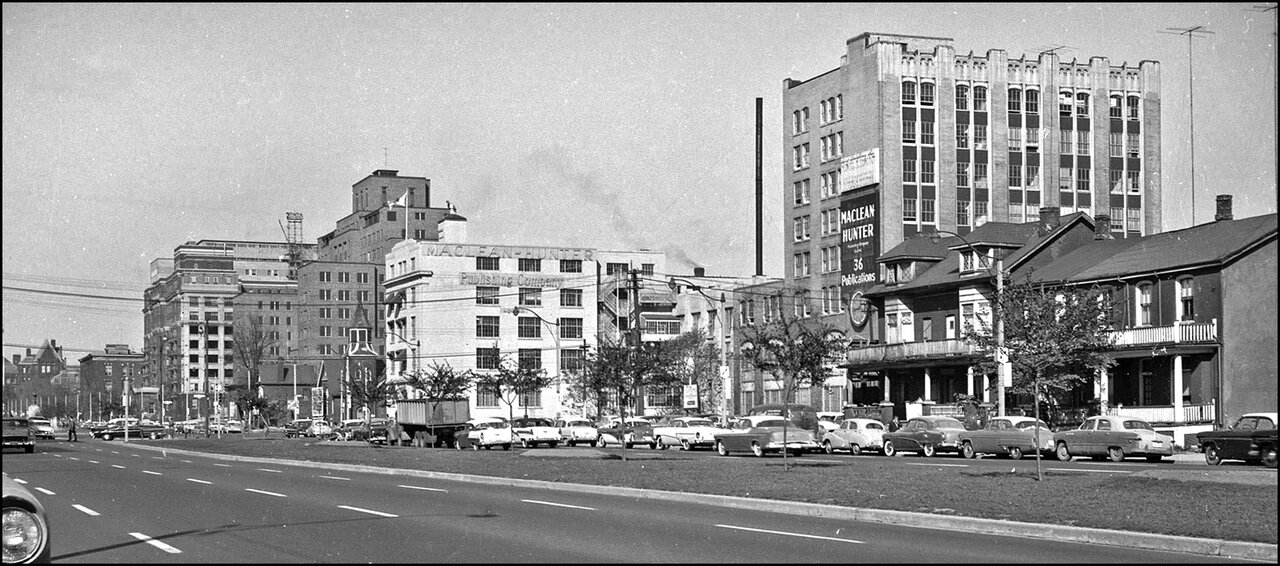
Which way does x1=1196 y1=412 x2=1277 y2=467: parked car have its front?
to the viewer's left

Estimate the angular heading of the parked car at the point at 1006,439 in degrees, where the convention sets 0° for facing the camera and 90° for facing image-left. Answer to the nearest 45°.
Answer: approximately 90°

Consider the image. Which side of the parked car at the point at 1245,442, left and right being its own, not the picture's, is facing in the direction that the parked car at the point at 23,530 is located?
left

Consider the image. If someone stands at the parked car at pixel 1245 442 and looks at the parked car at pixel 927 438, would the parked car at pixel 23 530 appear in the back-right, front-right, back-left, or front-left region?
back-left

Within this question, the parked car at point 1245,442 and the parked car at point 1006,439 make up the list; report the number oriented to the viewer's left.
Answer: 2
